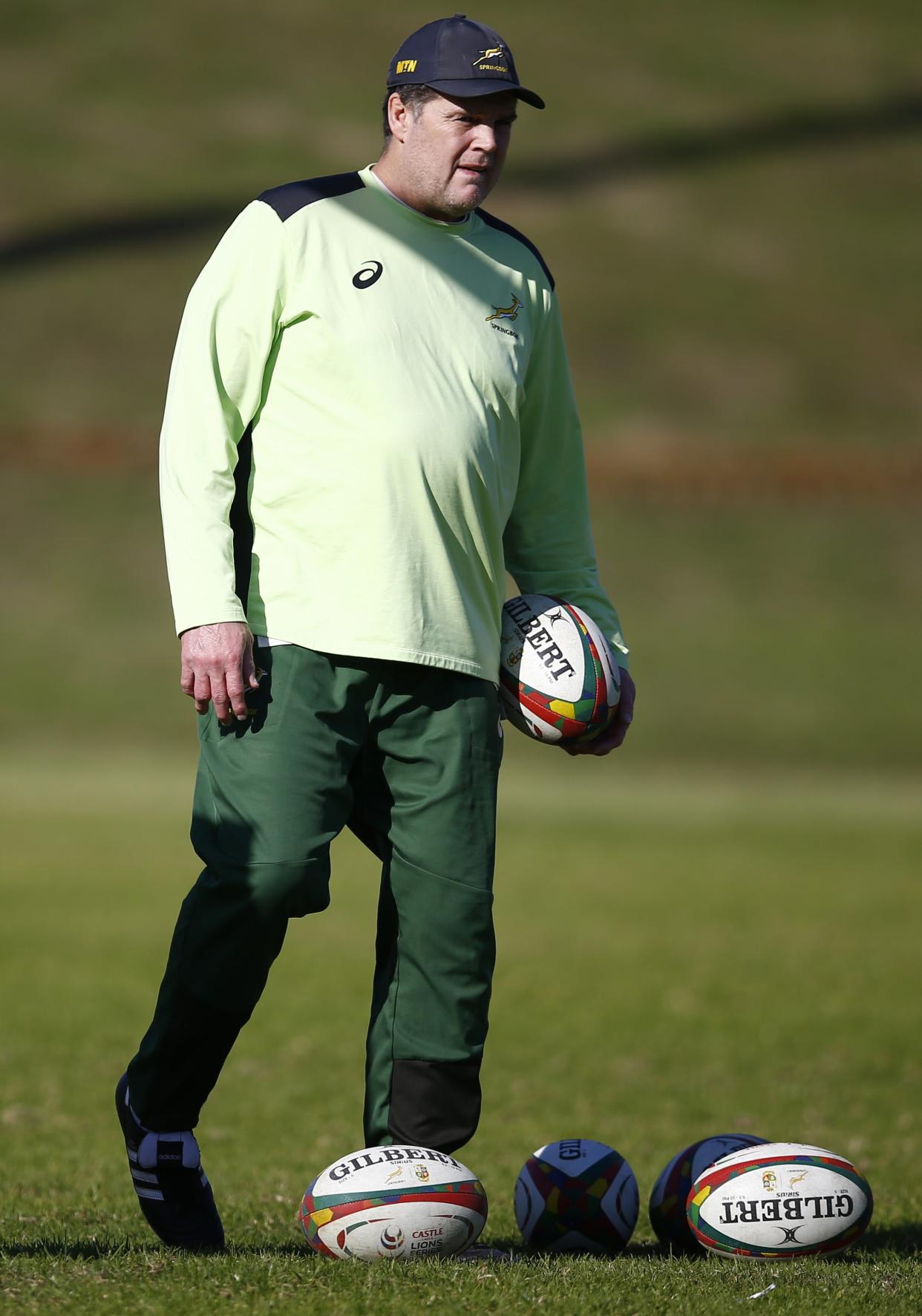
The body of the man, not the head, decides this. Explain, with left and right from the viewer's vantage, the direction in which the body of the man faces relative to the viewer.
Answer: facing the viewer and to the right of the viewer

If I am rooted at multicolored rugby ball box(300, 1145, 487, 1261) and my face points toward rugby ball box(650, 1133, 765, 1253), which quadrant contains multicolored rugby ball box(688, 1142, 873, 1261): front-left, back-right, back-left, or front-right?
front-right
